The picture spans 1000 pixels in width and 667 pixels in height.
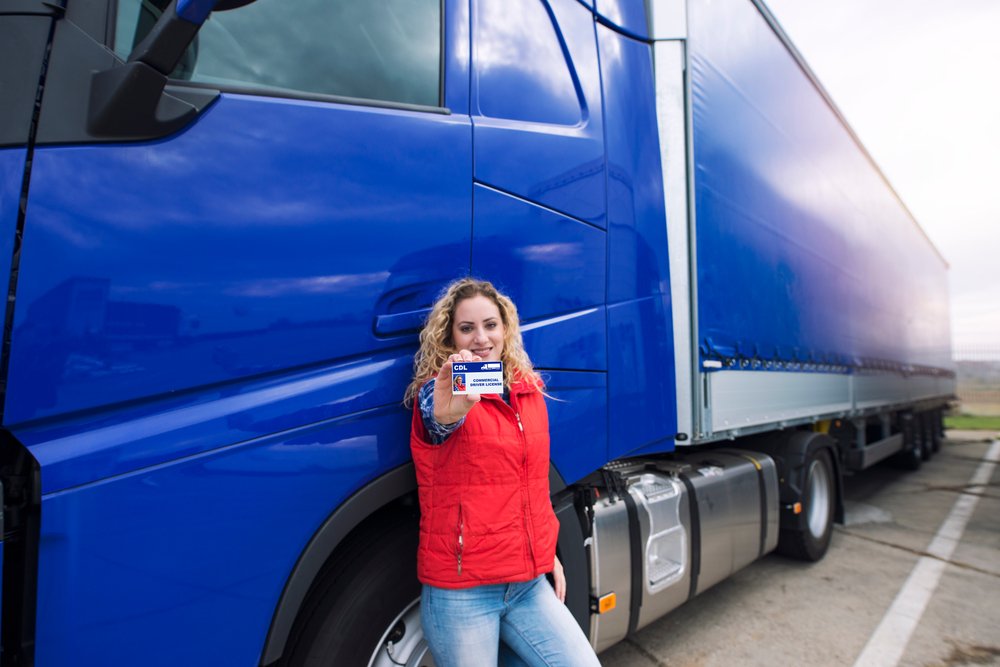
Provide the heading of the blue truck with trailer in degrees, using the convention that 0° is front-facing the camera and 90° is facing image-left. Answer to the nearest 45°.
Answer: approximately 45°
